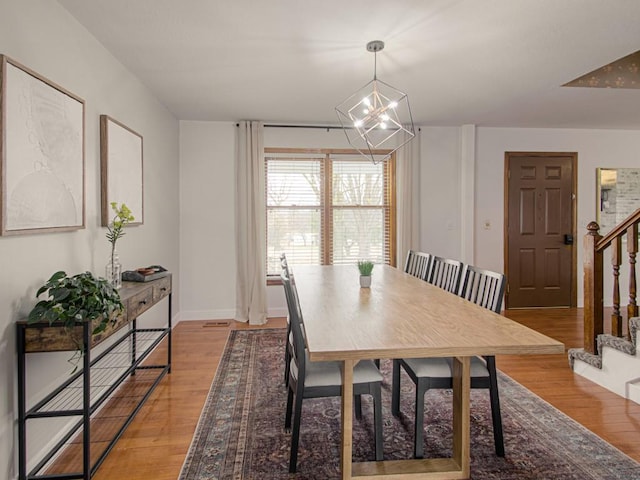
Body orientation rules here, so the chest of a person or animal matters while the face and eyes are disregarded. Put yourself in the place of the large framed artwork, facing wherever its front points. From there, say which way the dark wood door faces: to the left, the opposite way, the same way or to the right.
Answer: to the right

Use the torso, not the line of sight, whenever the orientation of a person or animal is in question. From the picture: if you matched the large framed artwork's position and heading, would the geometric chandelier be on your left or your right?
on your left

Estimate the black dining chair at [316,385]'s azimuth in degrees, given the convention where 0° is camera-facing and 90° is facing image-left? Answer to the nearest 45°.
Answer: approximately 270°

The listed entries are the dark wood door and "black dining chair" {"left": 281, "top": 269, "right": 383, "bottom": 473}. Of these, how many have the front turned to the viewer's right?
1

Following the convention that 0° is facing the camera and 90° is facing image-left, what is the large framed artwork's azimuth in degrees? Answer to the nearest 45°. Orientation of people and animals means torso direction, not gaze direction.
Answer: approximately 315°

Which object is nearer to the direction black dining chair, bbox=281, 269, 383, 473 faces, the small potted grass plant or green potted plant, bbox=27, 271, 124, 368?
the small potted grass plant

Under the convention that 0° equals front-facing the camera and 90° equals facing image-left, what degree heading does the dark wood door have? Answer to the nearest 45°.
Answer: approximately 0°

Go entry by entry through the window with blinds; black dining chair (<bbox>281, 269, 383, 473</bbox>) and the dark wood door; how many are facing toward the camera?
2

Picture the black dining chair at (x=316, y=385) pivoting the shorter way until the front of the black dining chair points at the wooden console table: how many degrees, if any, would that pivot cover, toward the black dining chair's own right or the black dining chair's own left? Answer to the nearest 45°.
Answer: approximately 180°

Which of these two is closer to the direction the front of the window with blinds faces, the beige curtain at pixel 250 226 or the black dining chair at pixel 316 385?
the black dining chair

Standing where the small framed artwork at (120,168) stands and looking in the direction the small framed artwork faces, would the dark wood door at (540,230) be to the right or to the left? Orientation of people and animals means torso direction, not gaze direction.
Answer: on its left
